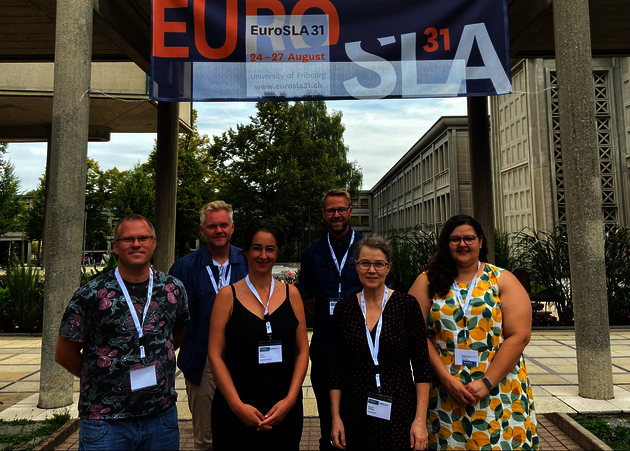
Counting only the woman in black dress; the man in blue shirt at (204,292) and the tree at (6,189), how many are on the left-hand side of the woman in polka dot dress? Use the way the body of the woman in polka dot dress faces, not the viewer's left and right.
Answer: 0

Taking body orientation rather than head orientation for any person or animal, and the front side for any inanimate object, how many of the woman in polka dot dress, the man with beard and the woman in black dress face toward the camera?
3

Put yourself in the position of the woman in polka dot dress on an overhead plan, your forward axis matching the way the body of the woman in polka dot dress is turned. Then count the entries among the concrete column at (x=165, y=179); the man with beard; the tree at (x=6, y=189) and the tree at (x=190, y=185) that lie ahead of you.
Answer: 0

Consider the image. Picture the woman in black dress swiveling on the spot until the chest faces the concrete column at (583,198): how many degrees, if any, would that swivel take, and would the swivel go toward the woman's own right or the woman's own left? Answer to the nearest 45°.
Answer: approximately 135° to the woman's own left

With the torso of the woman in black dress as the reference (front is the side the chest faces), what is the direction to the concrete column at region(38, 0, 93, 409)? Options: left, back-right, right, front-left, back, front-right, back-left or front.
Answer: back-right

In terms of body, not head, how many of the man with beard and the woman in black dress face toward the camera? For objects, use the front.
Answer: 2

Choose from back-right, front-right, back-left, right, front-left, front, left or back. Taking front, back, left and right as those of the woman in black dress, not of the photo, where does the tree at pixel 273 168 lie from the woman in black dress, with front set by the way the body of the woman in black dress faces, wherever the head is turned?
back

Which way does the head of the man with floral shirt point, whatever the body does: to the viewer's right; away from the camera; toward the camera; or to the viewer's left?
toward the camera

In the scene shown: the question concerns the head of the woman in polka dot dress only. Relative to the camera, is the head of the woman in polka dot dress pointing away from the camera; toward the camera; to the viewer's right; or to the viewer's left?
toward the camera

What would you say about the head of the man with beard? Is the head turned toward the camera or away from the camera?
toward the camera

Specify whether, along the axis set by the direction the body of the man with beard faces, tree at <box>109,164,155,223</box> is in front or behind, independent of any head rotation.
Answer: behind

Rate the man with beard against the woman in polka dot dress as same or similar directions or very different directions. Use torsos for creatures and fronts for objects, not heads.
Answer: same or similar directions

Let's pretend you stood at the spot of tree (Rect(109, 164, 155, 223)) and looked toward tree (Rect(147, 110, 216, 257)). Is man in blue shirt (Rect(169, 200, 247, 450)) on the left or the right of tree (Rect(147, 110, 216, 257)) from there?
right

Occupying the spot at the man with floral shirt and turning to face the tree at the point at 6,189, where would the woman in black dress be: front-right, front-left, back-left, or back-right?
back-right

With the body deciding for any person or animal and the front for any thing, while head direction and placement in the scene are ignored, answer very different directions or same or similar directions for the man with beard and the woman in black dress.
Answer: same or similar directions

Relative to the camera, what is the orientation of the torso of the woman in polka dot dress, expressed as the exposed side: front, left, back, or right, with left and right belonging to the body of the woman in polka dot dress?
front

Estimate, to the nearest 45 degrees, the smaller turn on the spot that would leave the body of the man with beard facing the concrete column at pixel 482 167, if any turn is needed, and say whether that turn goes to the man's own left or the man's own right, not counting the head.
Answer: approximately 135° to the man's own left

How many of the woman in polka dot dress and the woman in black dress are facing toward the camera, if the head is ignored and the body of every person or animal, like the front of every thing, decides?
2
